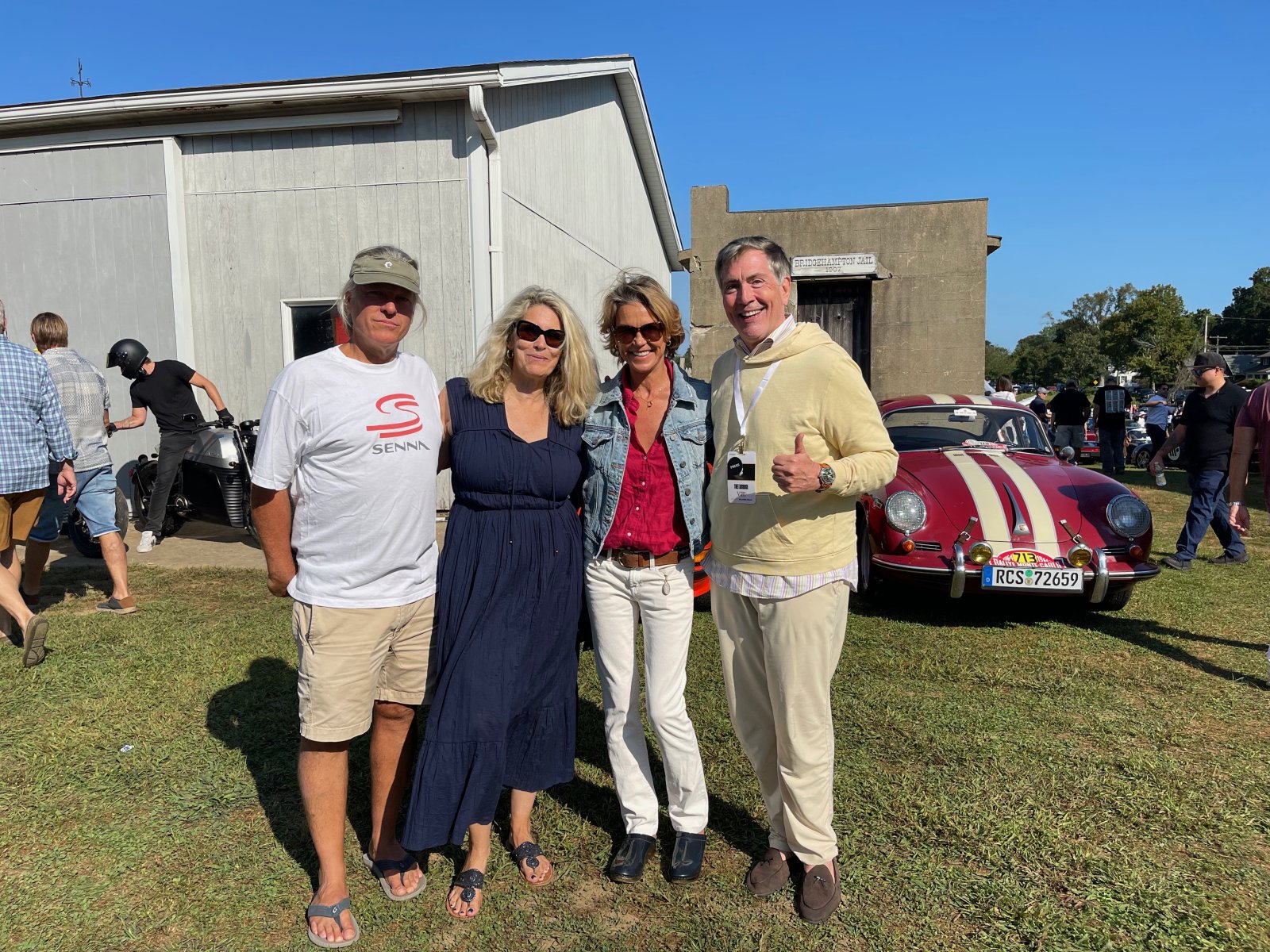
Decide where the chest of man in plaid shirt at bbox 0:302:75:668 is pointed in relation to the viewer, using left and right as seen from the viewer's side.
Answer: facing away from the viewer and to the left of the viewer

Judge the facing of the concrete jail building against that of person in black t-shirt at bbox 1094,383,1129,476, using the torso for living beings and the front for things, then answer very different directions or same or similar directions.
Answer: very different directions

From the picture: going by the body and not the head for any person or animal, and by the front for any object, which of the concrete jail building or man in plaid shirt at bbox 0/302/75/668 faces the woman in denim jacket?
the concrete jail building

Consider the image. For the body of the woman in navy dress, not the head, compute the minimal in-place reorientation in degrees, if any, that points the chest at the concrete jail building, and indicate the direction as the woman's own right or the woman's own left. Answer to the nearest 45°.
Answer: approximately 135° to the woman's own left

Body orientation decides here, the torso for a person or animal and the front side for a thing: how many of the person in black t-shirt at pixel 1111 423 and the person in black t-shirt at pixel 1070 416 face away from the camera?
2

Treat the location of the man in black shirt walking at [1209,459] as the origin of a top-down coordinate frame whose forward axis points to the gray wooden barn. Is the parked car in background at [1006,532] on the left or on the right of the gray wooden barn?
left

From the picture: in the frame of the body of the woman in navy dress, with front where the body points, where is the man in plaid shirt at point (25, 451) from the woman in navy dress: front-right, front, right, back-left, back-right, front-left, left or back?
back-right

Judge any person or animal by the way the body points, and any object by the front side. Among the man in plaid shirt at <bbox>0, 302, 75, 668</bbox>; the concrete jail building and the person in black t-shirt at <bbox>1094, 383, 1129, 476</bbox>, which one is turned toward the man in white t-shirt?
the concrete jail building

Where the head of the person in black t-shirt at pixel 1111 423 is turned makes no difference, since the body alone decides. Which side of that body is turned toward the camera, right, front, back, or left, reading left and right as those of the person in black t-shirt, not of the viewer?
back

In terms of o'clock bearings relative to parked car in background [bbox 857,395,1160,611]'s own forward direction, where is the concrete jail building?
The concrete jail building is roughly at 7 o'clock from the parked car in background.

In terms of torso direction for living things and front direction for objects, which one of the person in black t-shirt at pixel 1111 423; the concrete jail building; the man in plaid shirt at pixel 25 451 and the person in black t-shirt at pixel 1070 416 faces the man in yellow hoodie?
the concrete jail building

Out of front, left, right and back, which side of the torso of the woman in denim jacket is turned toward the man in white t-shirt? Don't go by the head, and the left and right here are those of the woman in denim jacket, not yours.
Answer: right

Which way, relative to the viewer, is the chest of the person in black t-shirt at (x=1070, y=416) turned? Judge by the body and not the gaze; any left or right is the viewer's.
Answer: facing away from the viewer
